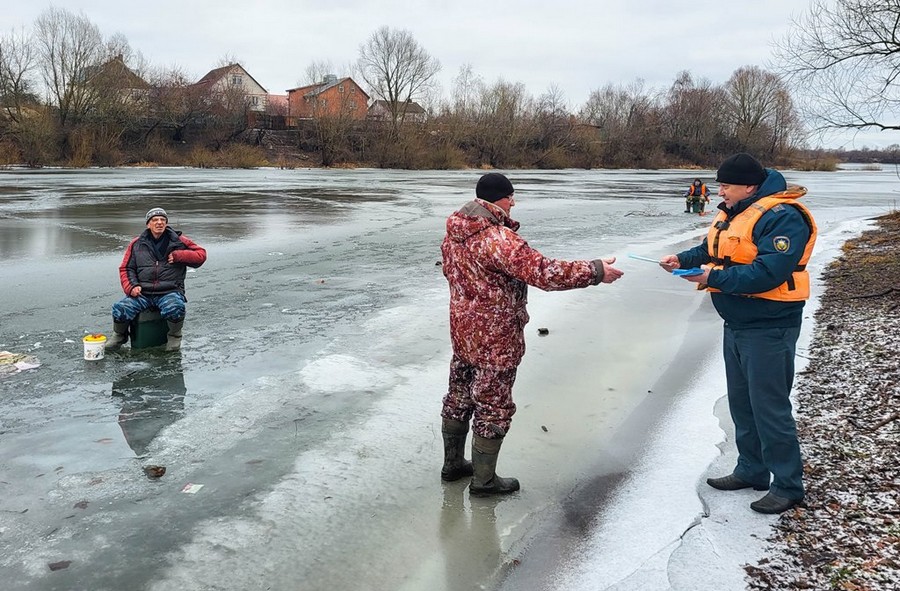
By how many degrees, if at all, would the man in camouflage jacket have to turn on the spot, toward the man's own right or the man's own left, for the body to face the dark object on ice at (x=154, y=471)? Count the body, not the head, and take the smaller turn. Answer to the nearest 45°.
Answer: approximately 135° to the man's own left

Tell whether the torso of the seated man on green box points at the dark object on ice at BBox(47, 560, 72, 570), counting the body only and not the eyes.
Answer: yes

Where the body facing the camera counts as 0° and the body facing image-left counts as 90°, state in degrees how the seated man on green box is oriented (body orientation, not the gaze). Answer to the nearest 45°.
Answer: approximately 0°

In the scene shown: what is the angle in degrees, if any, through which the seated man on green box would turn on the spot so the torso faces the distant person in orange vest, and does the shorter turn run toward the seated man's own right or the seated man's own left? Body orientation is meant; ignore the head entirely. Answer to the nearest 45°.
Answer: approximately 135° to the seated man's own left

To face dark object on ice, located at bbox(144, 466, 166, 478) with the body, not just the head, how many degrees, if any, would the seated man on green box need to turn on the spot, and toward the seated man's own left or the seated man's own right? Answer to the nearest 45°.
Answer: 0° — they already face it

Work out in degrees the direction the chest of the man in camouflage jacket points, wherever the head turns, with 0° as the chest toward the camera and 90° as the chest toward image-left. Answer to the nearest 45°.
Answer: approximately 225°

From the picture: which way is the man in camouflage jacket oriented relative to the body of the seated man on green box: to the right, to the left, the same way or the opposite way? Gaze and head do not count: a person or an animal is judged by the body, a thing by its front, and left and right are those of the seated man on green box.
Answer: to the left

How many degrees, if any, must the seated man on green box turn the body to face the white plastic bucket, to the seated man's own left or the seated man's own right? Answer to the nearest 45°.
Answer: approximately 45° to the seated man's own right

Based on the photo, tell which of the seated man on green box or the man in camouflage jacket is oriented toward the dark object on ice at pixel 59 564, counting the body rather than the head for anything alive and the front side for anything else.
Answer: the seated man on green box

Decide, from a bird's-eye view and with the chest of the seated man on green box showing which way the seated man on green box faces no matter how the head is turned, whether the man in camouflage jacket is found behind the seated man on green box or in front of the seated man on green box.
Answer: in front

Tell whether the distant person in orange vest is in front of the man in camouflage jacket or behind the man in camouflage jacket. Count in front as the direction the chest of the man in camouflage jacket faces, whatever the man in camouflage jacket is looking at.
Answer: in front
